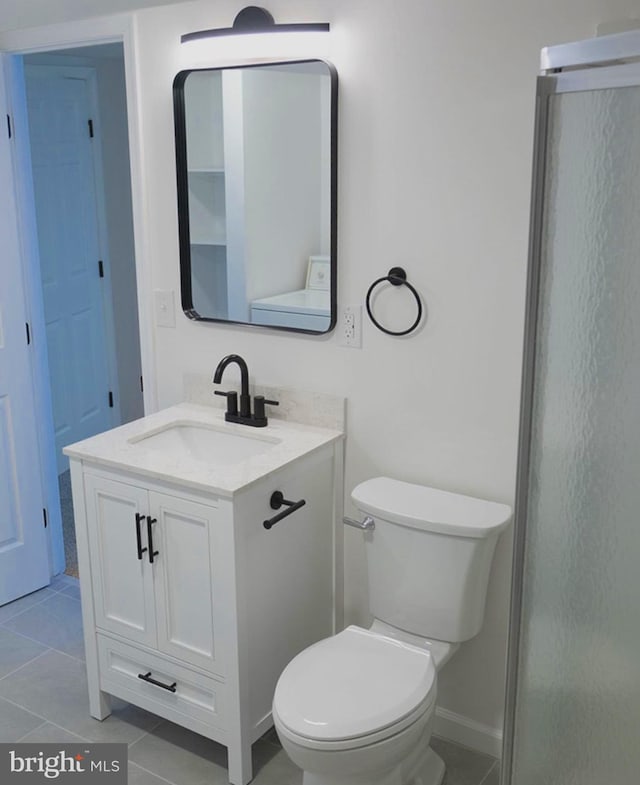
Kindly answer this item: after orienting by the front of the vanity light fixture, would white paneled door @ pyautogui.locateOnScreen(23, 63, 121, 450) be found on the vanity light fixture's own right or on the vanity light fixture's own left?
on the vanity light fixture's own right

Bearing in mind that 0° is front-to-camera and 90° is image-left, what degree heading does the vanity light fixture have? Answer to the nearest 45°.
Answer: approximately 45°

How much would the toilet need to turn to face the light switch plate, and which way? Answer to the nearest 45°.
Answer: approximately 90° to its right

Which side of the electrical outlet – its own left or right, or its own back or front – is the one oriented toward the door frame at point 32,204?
right

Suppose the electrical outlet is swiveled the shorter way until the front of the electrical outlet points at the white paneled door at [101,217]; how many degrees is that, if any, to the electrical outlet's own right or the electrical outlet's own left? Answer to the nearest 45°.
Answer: approximately 90° to the electrical outlet's own right
